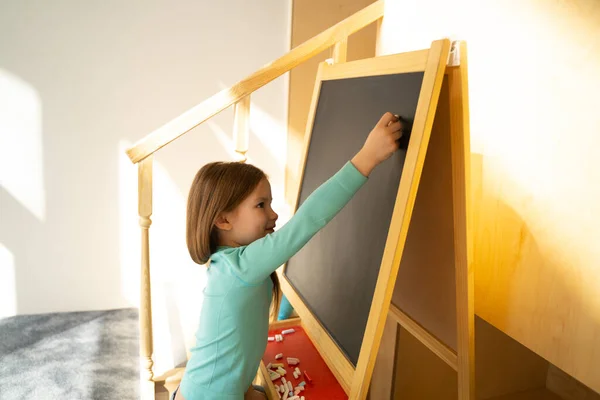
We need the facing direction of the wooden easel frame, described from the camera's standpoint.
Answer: facing the viewer and to the left of the viewer

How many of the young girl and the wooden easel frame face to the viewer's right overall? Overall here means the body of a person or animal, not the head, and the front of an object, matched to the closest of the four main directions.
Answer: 1

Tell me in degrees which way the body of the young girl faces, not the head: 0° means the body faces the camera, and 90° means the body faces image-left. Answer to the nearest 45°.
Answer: approximately 270°

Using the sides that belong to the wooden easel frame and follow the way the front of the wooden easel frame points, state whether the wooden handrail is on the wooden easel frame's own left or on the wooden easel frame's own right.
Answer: on the wooden easel frame's own right

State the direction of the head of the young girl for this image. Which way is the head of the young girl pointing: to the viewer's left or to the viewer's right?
to the viewer's right
